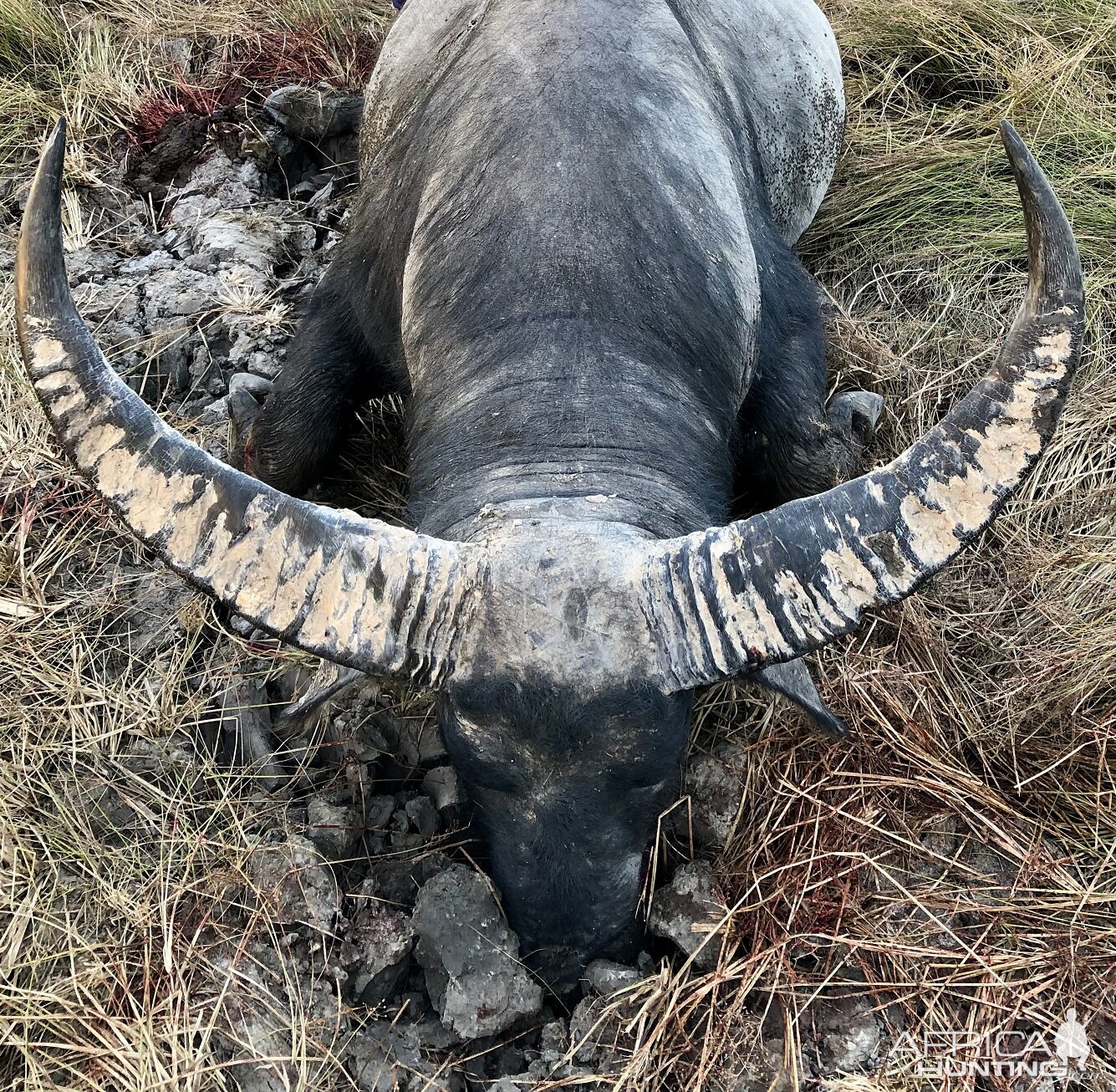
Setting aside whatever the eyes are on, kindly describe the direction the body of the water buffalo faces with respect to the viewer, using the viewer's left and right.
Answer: facing the viewer

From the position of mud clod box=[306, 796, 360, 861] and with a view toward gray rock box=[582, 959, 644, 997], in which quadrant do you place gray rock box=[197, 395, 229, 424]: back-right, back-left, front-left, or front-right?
back-left

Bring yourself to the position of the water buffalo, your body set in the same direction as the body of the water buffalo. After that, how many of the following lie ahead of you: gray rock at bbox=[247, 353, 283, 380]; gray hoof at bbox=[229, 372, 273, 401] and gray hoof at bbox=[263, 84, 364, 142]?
0

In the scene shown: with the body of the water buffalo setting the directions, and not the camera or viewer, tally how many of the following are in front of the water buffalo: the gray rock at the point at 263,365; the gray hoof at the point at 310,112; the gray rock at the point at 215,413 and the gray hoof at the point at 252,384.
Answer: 0

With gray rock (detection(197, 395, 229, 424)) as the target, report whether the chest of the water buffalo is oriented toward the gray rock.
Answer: no

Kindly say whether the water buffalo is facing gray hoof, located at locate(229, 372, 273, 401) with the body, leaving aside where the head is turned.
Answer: no
